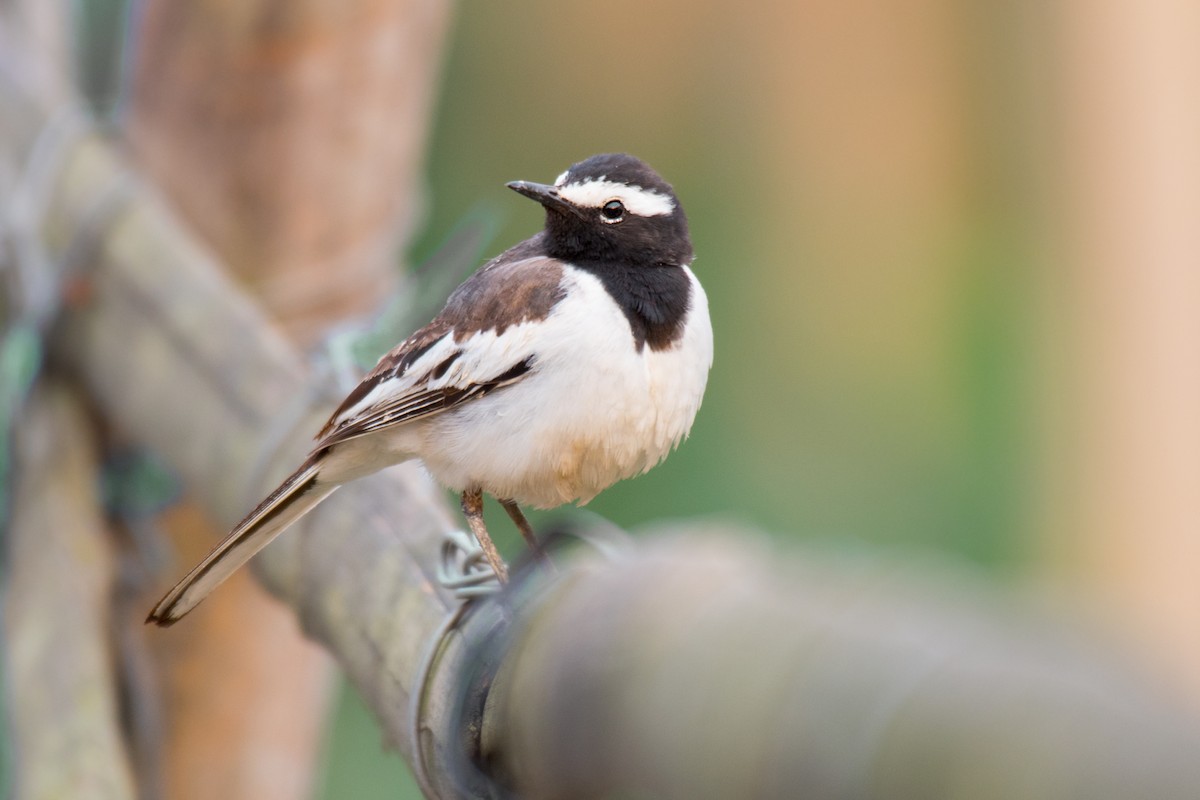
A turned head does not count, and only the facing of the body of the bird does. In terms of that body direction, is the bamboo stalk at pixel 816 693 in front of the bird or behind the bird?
in front

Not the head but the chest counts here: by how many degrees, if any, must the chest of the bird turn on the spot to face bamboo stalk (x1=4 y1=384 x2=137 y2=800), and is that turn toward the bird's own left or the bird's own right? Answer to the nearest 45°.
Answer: approximately 180°

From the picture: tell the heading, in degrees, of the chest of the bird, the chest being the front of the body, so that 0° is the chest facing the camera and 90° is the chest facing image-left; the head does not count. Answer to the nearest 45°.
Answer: approximately 315°
